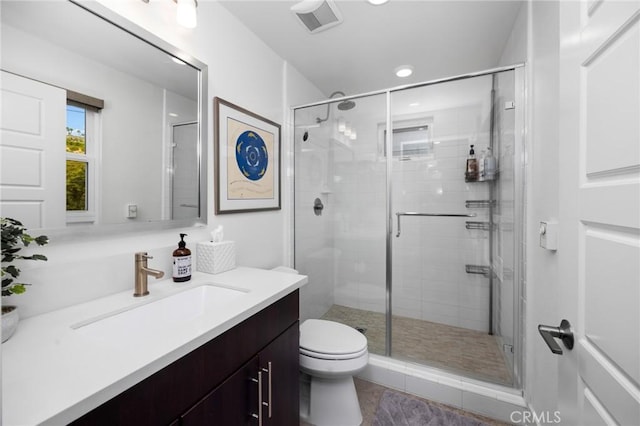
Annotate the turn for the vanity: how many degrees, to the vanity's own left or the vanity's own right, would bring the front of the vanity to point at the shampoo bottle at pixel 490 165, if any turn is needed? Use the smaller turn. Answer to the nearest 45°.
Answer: approximately 45° to the vanity's own left

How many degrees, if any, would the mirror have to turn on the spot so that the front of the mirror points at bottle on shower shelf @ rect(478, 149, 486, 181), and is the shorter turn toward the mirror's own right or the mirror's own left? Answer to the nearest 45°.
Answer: approximately 45° to the mirror's own left

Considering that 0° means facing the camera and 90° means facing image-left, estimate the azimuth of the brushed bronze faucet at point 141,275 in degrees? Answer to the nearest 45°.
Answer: approximately 315°

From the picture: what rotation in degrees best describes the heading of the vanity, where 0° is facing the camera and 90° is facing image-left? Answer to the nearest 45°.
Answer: approximately 315°

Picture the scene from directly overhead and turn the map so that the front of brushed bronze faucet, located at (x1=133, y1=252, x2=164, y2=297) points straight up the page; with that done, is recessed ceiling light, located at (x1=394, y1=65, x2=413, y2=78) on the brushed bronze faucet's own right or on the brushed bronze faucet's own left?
on the brushed bronze faucet's own left

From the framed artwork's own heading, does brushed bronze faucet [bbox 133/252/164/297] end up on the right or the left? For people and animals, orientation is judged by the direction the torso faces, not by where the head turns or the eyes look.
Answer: on its right

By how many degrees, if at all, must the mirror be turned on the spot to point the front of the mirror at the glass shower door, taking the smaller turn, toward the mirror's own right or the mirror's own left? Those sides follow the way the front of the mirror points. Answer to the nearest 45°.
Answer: approximately 45° to the mirror's own left
